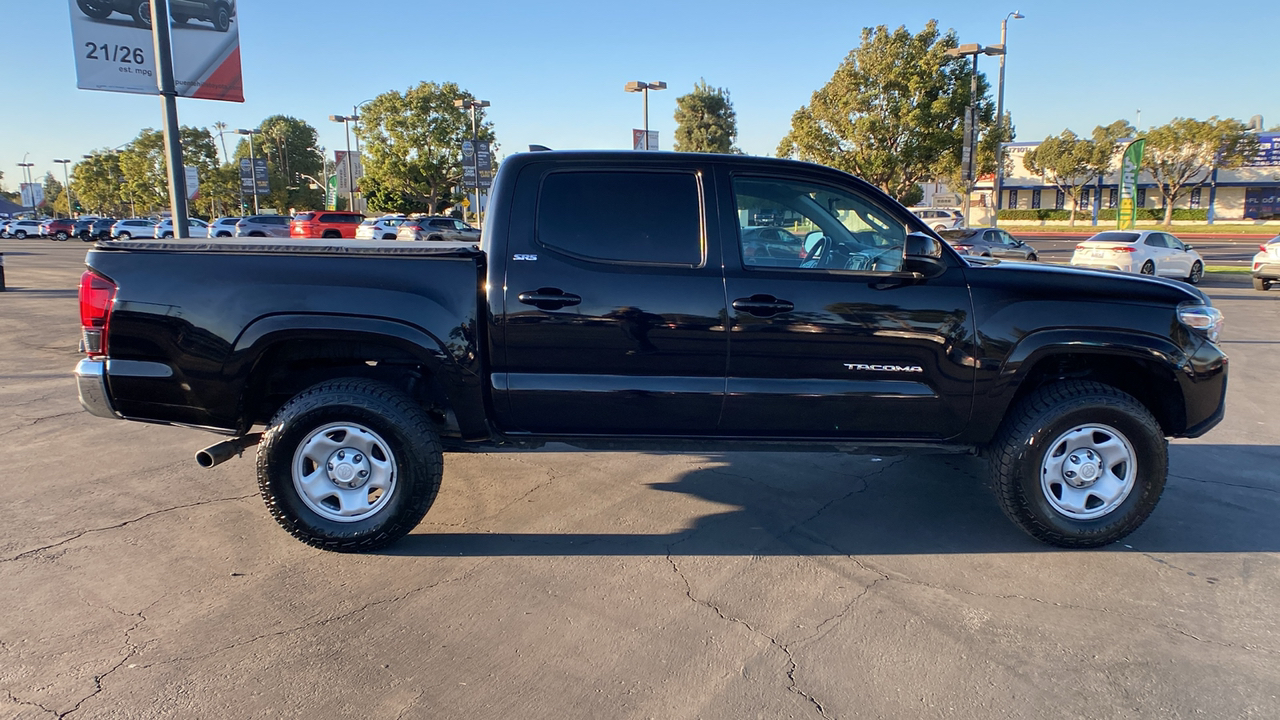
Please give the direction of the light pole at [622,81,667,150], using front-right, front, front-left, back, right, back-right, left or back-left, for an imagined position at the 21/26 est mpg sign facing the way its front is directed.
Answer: back-left

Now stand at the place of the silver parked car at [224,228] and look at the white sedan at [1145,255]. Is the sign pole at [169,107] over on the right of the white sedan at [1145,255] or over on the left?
right

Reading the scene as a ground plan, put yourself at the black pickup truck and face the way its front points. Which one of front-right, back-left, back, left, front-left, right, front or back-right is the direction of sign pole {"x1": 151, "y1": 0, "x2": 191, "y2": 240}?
back-left

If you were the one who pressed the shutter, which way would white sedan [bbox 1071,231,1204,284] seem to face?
facing away from the viewer and to the right of the viewer

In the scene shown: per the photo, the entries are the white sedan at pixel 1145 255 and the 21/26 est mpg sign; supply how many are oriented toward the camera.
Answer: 1

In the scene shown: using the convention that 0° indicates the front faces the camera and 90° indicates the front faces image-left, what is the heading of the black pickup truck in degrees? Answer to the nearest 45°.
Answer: approximately 270°

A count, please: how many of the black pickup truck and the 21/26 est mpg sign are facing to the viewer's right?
1

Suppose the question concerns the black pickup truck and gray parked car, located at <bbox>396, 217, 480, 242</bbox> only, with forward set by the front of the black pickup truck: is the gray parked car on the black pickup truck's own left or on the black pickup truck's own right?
on the black pickup truck's own left

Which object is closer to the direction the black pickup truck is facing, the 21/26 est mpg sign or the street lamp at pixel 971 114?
the street lamp

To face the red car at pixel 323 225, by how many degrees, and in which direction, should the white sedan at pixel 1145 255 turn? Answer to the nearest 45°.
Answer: approximately 135° to its left

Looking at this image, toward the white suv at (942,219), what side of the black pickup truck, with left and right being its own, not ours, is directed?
left
